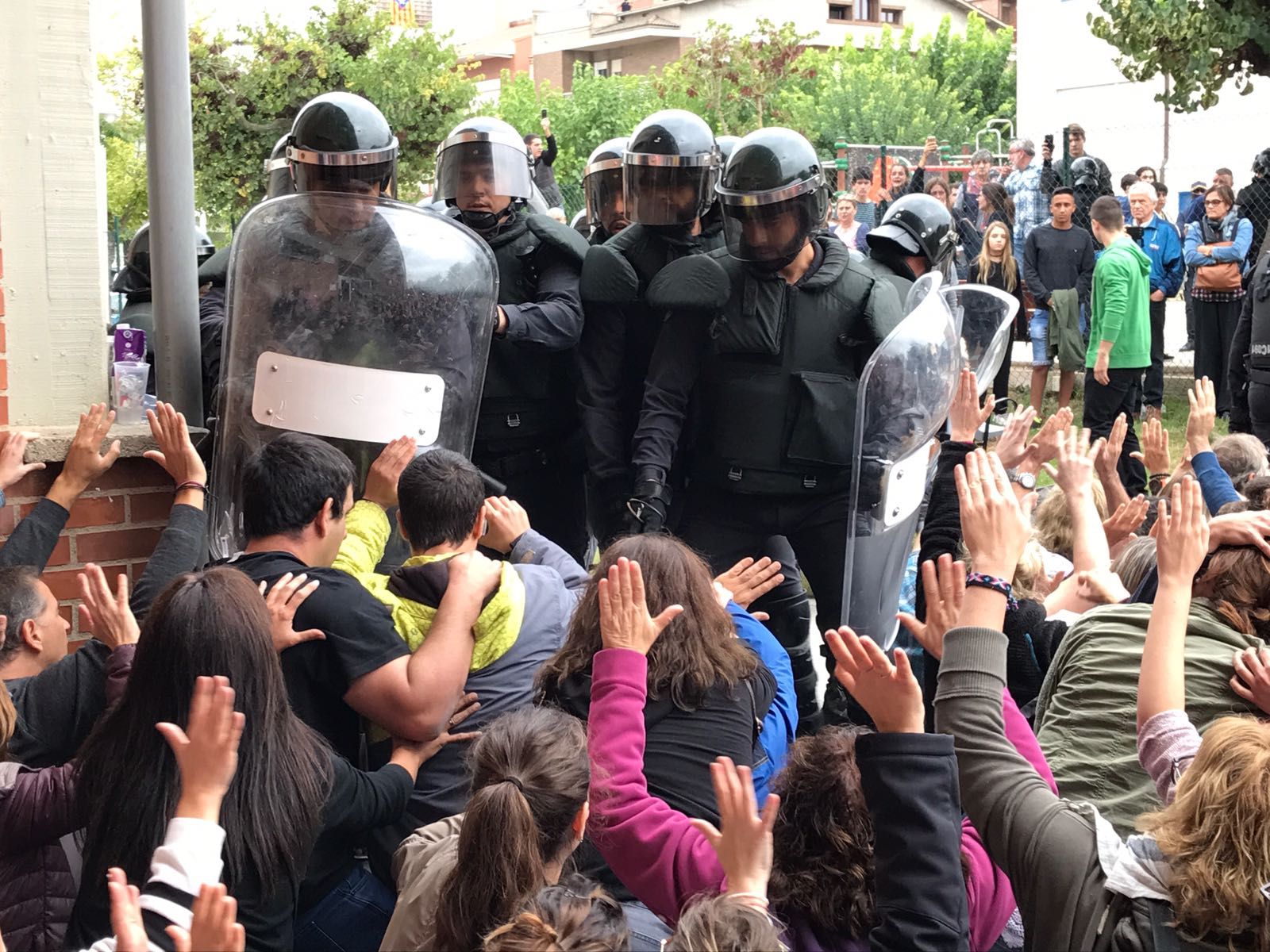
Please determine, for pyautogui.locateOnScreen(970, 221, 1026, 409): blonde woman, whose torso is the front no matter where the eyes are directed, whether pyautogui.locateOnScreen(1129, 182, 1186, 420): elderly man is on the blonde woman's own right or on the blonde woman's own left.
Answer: on the blonde woman's own left

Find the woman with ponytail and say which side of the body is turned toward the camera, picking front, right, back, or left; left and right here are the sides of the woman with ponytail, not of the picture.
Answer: back

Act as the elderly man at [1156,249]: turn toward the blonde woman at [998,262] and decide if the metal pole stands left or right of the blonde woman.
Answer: left

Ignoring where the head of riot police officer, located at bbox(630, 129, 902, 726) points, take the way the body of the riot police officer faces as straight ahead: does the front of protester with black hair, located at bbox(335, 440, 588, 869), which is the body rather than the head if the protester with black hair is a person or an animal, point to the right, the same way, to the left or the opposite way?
the opposite way

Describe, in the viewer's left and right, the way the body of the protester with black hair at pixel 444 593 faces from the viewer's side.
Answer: facing away from the viewer

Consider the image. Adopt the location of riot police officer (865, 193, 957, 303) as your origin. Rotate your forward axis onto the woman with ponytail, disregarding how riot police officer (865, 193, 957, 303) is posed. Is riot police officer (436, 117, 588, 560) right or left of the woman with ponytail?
right

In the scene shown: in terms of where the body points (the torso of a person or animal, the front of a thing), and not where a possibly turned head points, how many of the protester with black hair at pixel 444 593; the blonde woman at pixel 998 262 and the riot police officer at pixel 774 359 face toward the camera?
2
